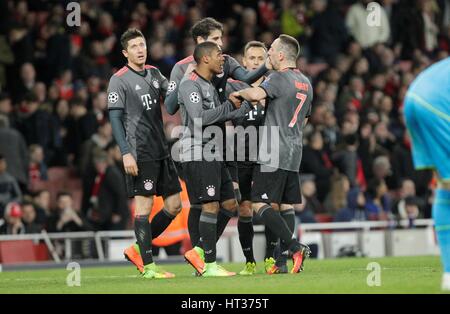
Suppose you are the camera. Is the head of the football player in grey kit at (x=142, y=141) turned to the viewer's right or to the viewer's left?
to the viewer's right

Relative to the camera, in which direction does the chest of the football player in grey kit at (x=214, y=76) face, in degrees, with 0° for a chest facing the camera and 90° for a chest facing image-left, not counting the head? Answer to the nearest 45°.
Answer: approximately 315°

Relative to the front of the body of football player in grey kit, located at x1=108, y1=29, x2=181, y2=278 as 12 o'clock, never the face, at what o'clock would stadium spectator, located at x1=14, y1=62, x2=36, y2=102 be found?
The stadium spectator is roughly at 7 o'clock from the football player in grey kit.

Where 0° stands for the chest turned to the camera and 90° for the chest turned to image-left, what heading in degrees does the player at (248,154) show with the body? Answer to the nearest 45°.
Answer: approximately 0°

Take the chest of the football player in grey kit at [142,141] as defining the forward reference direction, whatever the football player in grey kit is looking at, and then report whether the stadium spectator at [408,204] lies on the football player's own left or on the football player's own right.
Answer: on the football player's own left

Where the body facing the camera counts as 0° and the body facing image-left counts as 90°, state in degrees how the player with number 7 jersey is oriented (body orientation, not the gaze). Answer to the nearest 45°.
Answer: approximately 135°

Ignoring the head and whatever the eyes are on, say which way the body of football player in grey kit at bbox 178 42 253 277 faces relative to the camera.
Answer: to the viewer's right

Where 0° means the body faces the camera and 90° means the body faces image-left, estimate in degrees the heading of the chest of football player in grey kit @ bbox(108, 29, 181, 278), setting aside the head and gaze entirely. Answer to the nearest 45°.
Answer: approximately 315°

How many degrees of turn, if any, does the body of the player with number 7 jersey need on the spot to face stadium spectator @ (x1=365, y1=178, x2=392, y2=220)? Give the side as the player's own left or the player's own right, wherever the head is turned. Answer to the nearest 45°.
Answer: approximately 45° to the player's own right
